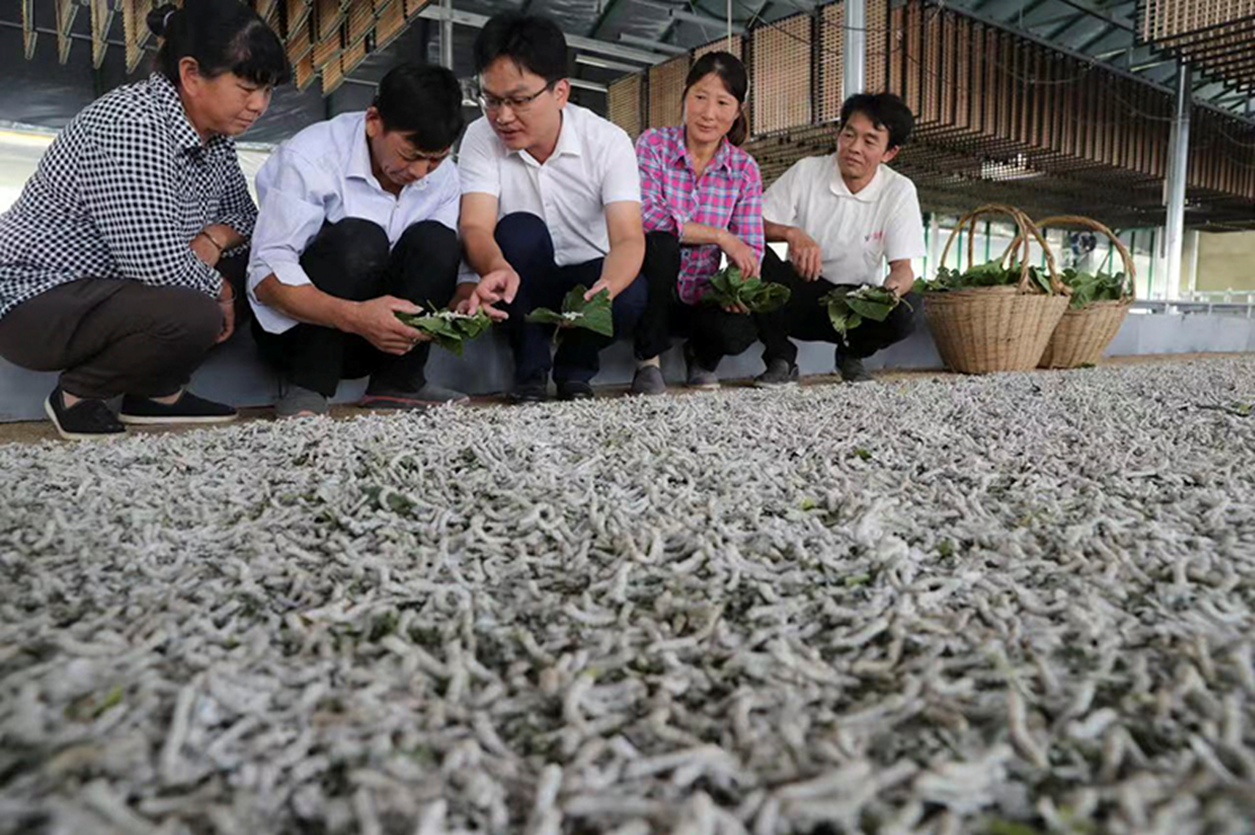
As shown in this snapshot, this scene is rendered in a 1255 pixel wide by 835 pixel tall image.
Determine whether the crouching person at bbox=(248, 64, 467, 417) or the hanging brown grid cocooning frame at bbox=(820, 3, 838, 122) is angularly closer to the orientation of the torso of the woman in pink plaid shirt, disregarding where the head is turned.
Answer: the crouching person

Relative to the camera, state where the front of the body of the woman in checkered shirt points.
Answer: to the viewer's right

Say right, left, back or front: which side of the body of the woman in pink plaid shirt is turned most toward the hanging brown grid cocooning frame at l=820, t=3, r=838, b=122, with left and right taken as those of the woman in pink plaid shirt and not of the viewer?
back

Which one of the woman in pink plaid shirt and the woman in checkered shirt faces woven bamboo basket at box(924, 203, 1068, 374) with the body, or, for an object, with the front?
the woman in checkered shirt

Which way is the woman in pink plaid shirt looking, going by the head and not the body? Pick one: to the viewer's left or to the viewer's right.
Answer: to the viewer's left

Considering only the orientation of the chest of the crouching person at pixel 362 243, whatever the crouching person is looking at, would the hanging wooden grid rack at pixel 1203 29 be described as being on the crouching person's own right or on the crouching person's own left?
on the crouching person's own left

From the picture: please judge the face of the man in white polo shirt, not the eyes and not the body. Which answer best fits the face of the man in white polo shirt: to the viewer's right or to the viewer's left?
to the viewer's left

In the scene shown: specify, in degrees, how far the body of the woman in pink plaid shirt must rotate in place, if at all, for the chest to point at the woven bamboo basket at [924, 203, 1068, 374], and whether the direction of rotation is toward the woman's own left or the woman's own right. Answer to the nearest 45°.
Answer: approximately 135° to the woman's own left

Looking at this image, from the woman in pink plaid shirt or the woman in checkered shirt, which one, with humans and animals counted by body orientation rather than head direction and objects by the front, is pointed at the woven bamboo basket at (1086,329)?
the woman in checkered shirt

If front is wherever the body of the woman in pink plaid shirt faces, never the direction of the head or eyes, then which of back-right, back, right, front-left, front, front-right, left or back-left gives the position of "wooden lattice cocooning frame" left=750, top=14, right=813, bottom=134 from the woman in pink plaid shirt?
back

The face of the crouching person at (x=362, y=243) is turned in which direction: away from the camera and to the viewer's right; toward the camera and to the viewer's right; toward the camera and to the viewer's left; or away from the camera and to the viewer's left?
toward the camera and to the viewer's right
